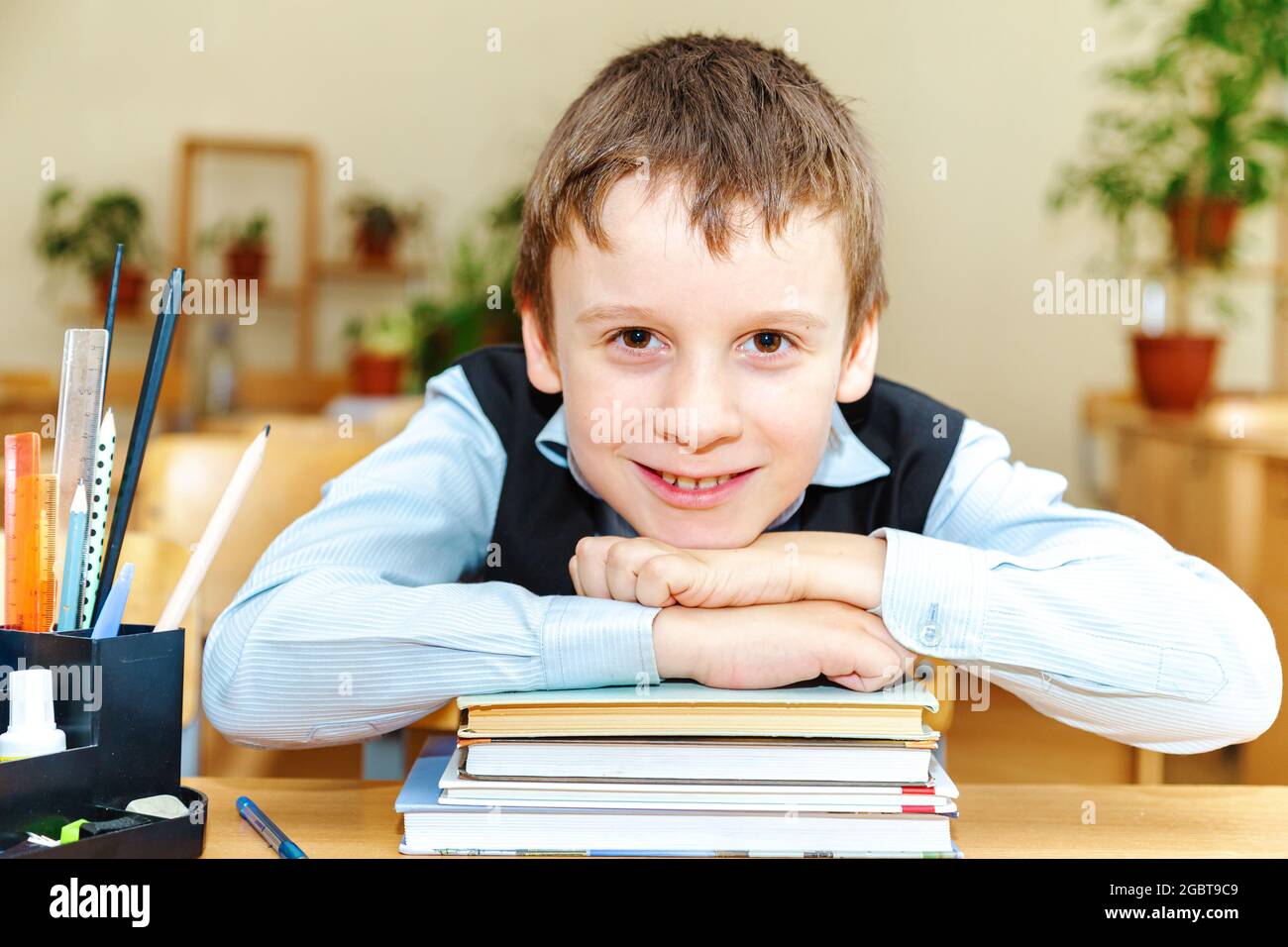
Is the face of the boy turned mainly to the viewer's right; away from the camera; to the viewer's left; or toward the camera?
toward the camera

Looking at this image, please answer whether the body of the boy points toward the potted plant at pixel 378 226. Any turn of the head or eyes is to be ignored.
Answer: no

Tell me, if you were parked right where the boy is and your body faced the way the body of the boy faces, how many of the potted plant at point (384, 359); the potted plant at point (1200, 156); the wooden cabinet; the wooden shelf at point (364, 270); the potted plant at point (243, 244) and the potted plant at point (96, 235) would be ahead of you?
0

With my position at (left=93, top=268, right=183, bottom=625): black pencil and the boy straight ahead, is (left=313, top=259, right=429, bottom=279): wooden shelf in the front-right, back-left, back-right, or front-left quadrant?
front-left

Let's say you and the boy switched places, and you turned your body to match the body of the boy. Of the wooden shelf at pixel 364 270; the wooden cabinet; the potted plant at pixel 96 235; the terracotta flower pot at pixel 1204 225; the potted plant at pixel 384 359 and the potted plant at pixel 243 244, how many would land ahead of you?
0

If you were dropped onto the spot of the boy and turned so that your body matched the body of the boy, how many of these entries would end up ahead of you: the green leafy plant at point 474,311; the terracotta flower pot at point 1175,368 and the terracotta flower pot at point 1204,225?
0

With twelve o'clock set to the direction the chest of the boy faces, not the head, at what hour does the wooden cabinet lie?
The wooden cabinet is roughly at 7 o'clock from the boy.

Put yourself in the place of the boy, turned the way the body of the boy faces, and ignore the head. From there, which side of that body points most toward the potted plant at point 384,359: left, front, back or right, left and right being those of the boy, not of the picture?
back

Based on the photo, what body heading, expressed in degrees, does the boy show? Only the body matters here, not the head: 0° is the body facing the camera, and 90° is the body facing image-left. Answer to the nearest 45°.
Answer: approximately 0°

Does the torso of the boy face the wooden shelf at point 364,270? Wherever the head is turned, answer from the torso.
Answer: no

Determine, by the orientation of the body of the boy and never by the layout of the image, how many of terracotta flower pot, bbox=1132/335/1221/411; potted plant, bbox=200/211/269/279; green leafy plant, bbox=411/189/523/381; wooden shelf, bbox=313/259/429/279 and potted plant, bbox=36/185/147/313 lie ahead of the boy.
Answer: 0

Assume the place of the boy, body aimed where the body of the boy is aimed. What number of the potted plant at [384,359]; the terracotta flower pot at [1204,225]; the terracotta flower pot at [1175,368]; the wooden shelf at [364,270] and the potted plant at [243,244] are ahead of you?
0

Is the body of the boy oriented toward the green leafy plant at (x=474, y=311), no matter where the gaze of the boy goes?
no

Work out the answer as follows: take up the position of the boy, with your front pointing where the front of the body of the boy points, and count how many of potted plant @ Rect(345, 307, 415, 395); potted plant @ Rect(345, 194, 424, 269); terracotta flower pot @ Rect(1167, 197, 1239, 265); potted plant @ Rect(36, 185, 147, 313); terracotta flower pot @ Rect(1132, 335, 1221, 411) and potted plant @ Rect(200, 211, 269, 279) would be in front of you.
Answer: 0
